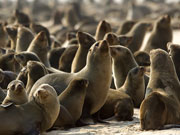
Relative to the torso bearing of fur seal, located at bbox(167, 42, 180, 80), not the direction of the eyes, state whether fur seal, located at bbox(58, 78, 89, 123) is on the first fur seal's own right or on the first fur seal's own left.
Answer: on the first fur seal's own left

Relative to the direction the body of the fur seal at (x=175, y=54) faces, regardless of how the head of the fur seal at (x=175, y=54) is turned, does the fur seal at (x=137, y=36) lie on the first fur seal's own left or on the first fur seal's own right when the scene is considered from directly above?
on the first fur seal's own right

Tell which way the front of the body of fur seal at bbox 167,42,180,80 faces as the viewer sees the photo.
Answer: to the viewer's left

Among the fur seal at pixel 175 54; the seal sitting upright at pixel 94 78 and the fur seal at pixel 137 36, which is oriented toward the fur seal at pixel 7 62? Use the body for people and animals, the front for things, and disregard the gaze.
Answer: the fur seal at pixel 175 54
